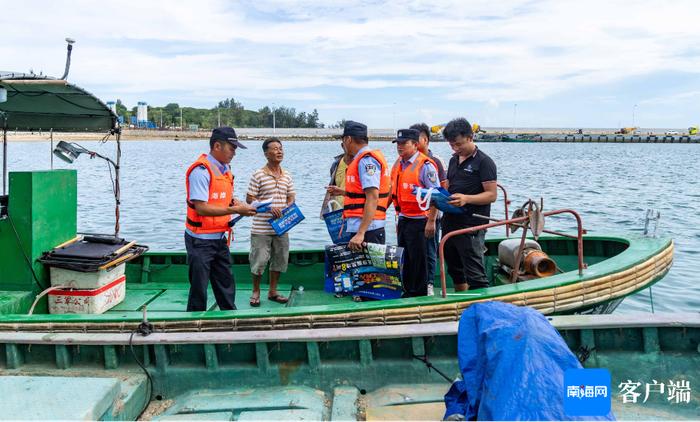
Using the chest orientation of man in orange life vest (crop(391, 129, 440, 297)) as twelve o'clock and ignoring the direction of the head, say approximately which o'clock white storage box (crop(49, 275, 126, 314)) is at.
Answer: The white storage box is roughly at 1 o'clock from the man in orange life vest.

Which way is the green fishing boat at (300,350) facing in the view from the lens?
facing to the right of the viewer

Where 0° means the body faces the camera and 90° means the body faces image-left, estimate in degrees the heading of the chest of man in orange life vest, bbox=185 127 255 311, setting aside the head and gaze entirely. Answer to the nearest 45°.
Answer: approximately 315°

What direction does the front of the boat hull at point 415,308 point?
to the viewer's right

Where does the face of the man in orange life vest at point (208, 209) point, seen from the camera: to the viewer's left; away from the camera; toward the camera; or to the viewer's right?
to the viewer's right

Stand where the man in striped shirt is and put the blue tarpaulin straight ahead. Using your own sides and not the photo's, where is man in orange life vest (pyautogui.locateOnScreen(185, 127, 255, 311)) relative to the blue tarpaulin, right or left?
right

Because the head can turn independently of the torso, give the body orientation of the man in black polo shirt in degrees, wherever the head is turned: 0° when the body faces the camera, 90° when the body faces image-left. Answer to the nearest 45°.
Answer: approximately 45°

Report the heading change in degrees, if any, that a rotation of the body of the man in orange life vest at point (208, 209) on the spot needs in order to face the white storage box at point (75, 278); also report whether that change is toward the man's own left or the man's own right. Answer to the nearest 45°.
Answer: approximately 180°

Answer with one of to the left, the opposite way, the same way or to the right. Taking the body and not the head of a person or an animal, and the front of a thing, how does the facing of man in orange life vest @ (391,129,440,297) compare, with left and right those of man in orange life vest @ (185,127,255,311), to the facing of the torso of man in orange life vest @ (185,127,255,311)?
to the right
